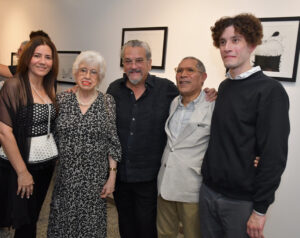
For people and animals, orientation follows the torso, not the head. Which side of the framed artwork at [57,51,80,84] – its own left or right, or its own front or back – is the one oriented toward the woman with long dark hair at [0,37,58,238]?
front

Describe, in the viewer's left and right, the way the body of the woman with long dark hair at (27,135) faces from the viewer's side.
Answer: facing the viewer and to the right of the viewer

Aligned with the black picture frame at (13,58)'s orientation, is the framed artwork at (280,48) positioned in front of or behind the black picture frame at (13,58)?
in front

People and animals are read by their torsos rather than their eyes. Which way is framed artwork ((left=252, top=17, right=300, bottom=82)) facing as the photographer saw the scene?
facing the viewer and to the left of the viewer

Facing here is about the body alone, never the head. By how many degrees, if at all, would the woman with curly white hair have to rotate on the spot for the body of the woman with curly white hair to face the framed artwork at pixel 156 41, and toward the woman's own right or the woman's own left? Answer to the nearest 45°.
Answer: approximately 135° to the woman's own left

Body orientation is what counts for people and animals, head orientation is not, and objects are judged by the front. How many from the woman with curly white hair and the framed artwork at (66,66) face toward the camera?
2

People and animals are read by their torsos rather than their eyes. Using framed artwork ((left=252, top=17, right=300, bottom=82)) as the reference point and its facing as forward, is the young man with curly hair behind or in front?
in front

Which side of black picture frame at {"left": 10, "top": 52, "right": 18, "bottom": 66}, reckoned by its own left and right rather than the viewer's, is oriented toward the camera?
front

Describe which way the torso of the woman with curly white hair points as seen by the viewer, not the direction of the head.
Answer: toward the camera

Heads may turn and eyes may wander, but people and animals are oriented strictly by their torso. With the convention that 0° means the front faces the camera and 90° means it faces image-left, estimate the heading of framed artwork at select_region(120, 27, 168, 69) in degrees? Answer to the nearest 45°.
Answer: approximately 45°

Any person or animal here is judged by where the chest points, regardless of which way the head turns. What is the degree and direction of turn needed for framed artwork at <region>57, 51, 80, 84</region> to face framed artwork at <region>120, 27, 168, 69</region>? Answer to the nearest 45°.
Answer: approximately 45° to its left
